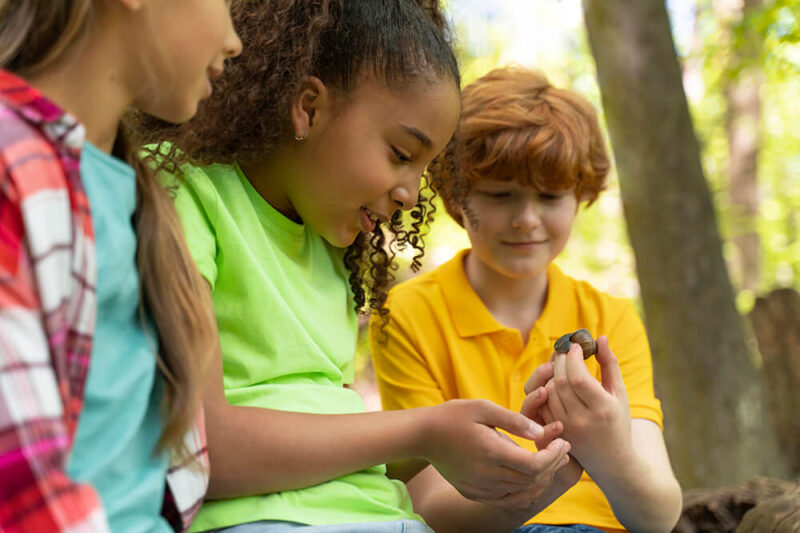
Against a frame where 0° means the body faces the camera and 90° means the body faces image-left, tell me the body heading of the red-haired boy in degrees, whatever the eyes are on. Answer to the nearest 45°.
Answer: approximately 0°

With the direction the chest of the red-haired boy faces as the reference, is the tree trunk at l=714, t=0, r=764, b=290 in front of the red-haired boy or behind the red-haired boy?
behind

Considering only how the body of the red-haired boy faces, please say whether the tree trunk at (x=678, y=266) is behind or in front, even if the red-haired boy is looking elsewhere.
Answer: behind

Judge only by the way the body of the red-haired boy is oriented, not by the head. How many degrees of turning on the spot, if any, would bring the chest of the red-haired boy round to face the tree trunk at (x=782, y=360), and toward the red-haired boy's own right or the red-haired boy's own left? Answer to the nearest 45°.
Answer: approximately 135° to the red-haired boy's own left

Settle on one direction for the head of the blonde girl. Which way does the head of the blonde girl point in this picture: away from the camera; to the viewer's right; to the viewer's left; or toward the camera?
to the viewer's right
